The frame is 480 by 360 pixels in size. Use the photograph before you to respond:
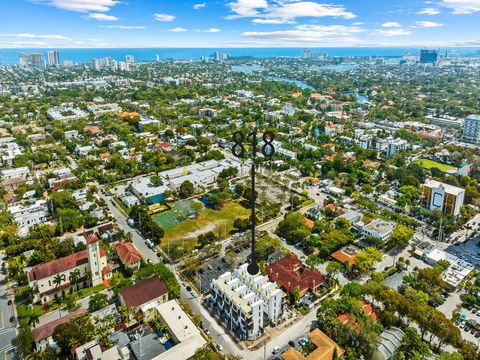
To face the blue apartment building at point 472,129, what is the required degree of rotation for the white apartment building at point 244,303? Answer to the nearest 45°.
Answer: approximately 180°

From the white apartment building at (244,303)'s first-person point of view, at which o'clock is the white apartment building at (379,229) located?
the white apartment building at (379,229) is roughly at 6 o'clock from the white apartment building at (244,303).

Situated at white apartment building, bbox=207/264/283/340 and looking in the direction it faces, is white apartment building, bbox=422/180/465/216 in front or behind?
behind

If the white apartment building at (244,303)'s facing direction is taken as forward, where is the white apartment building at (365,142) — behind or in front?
behind

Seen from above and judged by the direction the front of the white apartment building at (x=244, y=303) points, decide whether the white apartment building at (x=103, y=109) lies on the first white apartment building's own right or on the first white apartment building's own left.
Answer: on the first white apartment building's own right

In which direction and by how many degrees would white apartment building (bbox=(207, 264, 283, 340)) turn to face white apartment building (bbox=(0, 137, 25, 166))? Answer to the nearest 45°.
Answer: approximately 90° to its right

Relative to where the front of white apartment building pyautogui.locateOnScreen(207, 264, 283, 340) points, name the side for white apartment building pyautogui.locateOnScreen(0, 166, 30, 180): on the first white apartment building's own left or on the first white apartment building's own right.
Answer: on the first white apartment building's own right

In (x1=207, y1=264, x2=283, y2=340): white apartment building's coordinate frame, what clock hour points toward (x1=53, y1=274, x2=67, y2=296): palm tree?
The palm tree is roughly at 2 o'clock from the white apartment building.

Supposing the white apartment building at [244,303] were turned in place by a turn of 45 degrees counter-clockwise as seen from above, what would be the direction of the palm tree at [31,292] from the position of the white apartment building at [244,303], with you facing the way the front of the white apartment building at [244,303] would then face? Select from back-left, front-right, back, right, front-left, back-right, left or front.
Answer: right

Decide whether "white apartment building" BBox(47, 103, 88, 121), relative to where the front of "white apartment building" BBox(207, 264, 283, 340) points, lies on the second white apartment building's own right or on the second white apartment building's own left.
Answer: on the second white apartment building's own right
